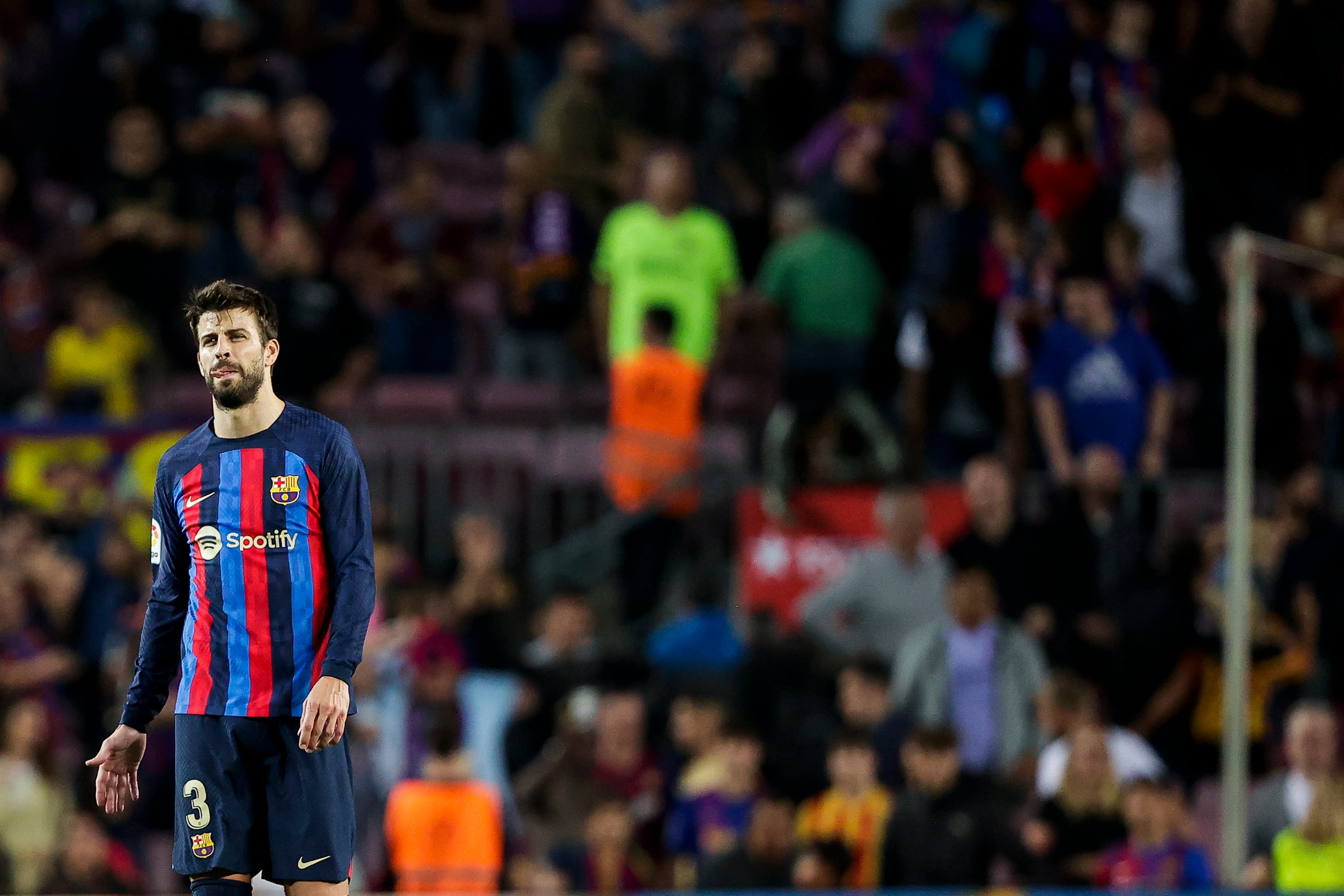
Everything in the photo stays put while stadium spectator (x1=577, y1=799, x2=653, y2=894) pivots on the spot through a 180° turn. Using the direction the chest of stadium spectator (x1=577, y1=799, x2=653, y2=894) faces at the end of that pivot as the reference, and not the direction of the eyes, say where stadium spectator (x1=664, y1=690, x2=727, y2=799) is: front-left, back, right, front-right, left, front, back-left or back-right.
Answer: front-right

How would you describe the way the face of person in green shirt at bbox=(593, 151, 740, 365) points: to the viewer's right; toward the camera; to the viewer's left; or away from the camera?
toward the camera

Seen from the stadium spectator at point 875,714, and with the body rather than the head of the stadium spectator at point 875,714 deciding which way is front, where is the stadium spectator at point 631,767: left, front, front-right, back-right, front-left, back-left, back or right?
front-right

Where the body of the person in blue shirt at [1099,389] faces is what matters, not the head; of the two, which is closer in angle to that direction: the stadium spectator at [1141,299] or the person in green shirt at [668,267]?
the person in green shirt

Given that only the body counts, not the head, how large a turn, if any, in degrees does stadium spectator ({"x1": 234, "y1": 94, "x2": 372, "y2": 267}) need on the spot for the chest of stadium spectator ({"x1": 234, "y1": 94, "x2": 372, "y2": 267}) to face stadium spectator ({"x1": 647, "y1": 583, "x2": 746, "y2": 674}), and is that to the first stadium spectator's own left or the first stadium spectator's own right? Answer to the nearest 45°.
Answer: approximately 45° to the first stadium spectator's own left

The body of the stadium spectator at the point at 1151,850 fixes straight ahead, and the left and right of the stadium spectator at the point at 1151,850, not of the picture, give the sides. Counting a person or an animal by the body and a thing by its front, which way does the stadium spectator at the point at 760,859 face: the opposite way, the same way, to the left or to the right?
the same way

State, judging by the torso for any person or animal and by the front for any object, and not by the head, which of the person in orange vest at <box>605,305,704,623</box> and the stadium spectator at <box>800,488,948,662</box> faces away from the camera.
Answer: the person in orange vest

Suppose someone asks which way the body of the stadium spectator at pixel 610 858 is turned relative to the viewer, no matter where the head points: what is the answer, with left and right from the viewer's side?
facing the viewer

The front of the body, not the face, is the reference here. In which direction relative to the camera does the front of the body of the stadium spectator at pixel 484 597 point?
toward the camera

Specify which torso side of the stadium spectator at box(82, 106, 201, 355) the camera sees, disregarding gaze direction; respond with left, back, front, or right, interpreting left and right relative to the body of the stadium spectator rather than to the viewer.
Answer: front

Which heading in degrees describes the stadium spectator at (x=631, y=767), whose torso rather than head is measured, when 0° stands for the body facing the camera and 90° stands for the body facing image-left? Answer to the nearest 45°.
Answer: approximately 0°

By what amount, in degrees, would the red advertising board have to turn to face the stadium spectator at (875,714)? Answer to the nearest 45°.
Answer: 0° — it already faces them

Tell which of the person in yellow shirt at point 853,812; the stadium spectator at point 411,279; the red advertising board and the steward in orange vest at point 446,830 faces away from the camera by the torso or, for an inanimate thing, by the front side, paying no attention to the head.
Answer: the steward in orange vest

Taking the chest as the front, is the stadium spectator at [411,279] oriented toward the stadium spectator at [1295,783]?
no

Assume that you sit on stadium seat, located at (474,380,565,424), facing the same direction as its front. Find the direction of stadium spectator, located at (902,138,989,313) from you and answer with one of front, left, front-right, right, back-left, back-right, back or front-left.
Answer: left

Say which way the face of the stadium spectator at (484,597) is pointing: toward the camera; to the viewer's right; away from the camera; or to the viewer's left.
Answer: toward the camera
